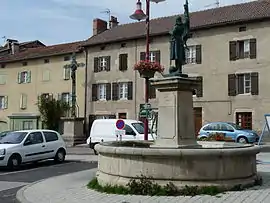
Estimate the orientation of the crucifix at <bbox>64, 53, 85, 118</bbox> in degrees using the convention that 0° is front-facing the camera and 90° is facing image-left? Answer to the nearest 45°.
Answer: approximately 0°

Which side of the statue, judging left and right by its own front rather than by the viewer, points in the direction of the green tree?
right

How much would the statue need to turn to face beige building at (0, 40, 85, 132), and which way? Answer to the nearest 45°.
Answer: approximately 90° to its right

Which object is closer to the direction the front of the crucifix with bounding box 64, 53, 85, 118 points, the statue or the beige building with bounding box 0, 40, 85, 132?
the statue

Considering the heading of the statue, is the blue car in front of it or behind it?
behind

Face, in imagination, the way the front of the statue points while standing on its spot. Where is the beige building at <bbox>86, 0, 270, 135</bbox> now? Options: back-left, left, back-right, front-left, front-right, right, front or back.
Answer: back-right

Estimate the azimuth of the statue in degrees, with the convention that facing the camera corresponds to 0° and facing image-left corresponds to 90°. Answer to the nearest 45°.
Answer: approximately 45°

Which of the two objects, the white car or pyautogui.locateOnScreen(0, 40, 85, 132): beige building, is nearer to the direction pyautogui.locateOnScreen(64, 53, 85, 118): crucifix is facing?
the white car
